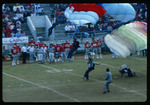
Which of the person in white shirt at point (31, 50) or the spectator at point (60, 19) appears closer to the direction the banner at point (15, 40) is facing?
the person in white shirt

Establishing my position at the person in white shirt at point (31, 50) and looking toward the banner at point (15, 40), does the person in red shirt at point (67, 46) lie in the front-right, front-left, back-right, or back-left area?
back-right

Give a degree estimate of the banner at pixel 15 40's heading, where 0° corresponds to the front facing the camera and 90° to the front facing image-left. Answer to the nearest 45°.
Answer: approximately 0°

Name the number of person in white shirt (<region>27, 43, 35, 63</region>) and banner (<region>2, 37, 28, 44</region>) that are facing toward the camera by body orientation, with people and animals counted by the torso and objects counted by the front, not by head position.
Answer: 2

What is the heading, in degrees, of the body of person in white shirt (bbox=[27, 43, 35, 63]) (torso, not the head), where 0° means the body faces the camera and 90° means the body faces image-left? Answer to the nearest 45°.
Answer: approximately 0°

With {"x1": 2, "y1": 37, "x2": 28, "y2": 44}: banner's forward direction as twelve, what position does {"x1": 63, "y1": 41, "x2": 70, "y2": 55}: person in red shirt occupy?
The person in red shirt is roughly at 10 o'clock from the banner.

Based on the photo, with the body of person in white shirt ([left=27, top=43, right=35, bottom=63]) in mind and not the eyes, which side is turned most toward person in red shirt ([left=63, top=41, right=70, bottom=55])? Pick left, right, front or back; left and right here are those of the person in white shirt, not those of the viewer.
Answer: left
